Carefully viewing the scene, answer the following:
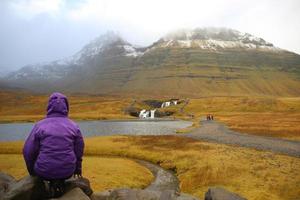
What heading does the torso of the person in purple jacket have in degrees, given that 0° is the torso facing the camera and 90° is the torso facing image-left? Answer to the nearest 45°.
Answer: approximately 180°
